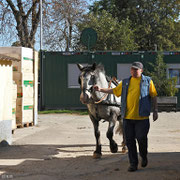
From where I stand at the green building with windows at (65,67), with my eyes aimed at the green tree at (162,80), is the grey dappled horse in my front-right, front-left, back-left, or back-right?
front-right

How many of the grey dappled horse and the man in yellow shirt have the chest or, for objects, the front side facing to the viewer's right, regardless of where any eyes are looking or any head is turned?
0

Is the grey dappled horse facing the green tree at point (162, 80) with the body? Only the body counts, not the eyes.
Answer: no

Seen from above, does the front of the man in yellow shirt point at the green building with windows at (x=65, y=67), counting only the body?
no

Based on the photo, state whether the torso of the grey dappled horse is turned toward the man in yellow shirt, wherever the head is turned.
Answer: no

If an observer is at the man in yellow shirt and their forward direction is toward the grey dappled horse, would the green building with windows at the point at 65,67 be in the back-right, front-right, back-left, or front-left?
front-right

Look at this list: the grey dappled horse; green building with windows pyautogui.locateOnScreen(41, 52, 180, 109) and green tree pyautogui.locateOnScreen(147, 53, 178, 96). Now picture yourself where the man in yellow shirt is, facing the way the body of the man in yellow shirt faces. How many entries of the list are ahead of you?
0

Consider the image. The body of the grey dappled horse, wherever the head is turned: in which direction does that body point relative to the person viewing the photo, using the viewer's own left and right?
facing the viewer and to the left of the viewer

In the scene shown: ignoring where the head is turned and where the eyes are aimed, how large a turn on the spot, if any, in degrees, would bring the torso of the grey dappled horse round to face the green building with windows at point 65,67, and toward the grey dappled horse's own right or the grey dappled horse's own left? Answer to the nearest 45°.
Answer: approximately 135° to the grey dappled horse's own right

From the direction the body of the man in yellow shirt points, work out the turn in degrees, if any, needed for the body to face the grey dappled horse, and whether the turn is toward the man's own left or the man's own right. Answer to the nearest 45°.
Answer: approximately 135° to the man's own right

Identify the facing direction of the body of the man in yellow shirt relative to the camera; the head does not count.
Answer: toward the camera

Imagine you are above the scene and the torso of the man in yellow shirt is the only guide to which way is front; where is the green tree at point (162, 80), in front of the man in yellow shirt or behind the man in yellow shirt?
behind
